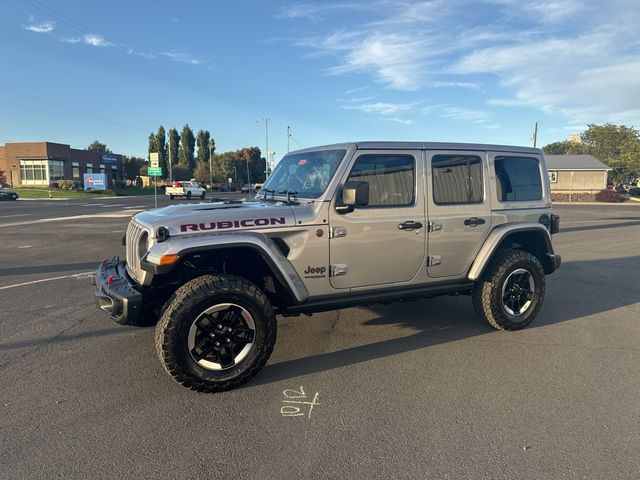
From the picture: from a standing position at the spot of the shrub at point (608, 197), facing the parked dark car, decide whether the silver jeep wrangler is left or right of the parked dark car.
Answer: left

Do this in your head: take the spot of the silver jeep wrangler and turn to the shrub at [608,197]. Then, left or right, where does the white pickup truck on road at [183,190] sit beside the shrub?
left

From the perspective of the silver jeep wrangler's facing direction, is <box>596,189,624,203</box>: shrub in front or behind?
behind

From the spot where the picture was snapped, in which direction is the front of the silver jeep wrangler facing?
facing the viewer and to the left of the viewer

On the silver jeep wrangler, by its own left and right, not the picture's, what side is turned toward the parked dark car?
right

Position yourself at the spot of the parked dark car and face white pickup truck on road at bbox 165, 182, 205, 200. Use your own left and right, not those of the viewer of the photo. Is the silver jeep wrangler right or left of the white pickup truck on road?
right

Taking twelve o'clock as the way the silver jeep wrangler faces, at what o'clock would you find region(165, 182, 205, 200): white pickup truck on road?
The white pickup truck on road is roughly at 4 o'clock from the silver jeep wrangler.
